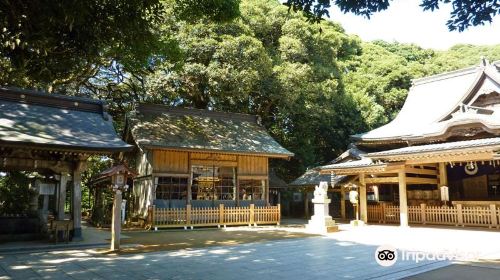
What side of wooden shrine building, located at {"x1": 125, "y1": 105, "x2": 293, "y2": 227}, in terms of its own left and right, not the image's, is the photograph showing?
front

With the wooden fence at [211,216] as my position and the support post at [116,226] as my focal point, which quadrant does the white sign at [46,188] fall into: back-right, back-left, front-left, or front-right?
front-right

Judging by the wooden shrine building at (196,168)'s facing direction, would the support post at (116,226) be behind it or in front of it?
in front

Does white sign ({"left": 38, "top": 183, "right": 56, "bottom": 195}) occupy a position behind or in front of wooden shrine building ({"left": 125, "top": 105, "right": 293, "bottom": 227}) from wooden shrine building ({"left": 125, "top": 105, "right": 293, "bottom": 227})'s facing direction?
in front

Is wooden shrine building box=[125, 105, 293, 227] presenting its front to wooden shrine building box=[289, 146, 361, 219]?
no

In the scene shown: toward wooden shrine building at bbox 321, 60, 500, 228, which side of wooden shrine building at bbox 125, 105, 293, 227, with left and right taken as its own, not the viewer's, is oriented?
left
